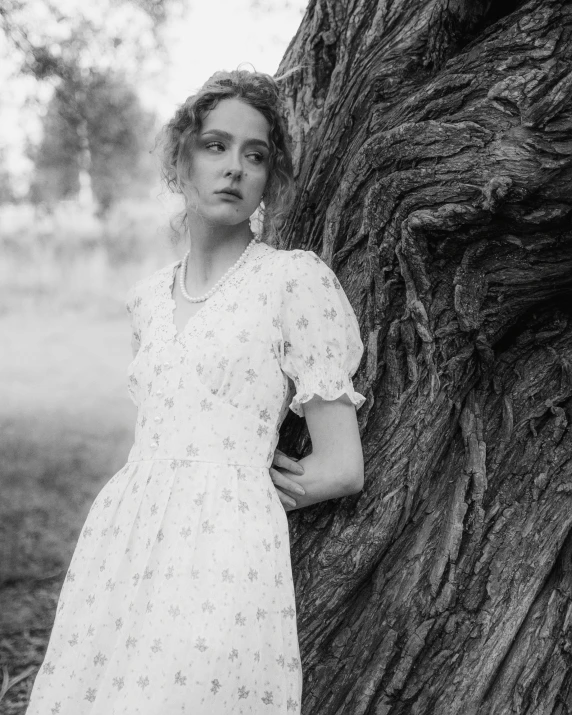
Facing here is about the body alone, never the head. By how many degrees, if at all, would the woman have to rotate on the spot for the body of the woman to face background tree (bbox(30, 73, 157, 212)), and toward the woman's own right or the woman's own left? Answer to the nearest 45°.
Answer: approximately 135° to the woman's own right

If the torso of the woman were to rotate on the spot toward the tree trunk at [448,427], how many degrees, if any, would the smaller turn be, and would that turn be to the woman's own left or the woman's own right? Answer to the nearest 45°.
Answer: approximately 135° to the woman's own left

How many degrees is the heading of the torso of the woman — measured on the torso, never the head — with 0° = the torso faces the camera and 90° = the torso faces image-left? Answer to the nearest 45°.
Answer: approximately 45°
